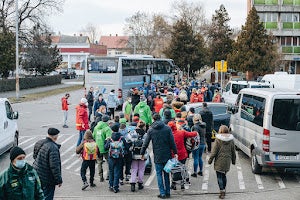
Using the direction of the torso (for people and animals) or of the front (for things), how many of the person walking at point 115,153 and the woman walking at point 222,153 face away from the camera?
2

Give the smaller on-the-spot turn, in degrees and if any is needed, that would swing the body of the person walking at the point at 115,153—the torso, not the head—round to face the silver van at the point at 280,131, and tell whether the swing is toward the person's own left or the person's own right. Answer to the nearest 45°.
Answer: approximately 90° to the person's own right

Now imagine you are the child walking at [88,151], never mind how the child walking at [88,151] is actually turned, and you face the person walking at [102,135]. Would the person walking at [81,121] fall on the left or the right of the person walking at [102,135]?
left

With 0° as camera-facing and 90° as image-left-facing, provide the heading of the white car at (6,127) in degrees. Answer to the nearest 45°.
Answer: approximately 225°

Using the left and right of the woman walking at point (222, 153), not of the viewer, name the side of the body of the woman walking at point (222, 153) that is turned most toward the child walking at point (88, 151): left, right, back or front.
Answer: left

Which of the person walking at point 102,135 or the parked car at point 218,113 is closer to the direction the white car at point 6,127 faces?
the parked car

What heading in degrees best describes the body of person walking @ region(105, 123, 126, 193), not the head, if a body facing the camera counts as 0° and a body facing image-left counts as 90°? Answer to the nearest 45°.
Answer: approximately 180°

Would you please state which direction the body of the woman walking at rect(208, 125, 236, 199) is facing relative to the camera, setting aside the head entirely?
away from the camera
